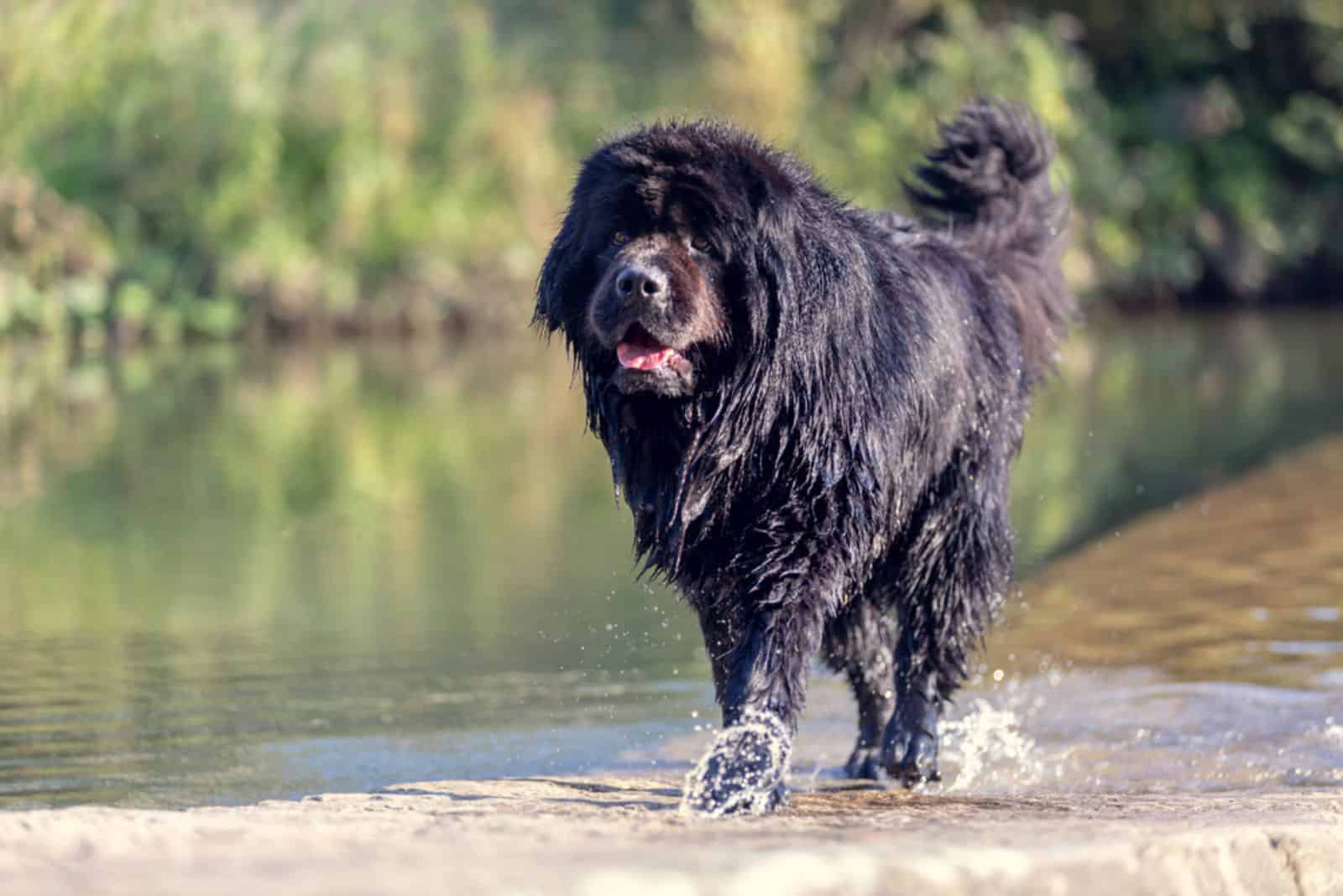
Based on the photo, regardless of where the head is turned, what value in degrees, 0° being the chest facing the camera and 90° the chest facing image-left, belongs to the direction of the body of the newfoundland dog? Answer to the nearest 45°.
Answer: approximately 45°

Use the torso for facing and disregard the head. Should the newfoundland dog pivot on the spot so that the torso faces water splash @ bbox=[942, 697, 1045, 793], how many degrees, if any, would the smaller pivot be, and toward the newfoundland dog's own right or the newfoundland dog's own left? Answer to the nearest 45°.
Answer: approximately 180°
